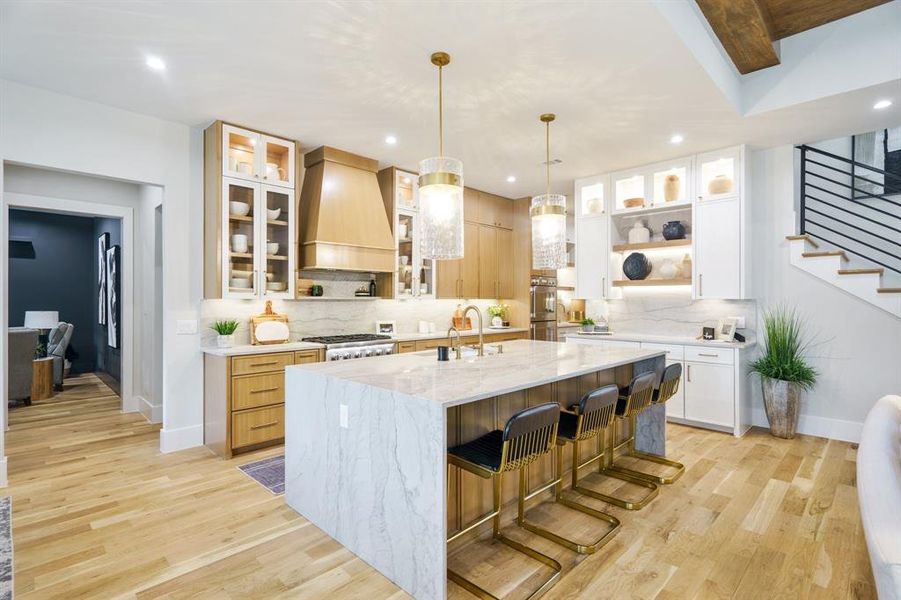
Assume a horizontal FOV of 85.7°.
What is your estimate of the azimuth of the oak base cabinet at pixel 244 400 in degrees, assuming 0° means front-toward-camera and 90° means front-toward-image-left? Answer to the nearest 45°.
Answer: approximately 315°

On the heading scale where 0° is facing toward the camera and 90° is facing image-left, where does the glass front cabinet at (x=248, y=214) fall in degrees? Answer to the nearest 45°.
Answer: approximately 315°

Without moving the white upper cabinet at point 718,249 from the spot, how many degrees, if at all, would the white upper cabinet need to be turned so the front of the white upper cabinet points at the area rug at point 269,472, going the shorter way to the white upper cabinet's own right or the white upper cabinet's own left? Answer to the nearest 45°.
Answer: approximately 45° to the white upper cabinet's own right

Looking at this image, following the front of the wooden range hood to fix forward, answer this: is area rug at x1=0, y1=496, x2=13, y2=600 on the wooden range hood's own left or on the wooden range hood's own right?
on the wooden range hood's own right

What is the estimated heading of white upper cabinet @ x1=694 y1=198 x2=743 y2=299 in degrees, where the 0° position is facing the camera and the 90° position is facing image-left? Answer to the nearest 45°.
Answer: approximately 0°
